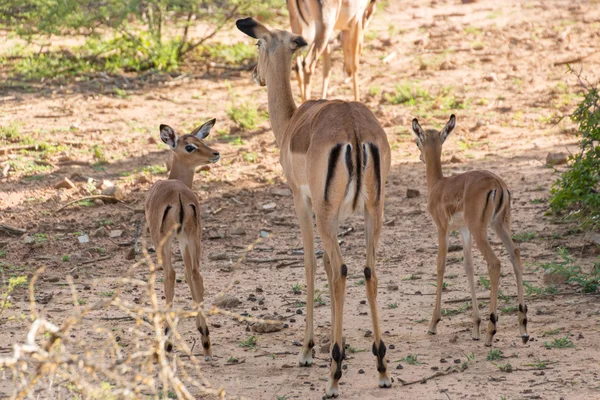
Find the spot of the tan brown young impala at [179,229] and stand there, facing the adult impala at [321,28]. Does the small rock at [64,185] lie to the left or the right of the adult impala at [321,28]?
left

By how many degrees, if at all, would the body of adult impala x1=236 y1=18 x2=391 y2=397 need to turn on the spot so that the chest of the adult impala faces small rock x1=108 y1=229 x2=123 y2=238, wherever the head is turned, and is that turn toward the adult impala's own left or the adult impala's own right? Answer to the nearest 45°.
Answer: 0° — it already faces it

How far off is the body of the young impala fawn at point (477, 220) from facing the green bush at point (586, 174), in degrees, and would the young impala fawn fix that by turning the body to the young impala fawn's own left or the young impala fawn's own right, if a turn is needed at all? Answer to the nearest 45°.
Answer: approximately 90° to the young impala fawn's own right

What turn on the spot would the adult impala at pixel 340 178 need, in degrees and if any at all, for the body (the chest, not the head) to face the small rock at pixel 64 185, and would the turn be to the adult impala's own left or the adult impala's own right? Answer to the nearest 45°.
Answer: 0° — it already faces it

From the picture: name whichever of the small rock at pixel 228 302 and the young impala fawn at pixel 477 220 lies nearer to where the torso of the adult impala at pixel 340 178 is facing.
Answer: the small rock

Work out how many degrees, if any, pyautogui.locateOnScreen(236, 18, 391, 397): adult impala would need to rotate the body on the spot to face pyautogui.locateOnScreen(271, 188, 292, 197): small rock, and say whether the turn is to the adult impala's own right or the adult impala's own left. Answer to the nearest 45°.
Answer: approximately 45° to the adult impala's own right

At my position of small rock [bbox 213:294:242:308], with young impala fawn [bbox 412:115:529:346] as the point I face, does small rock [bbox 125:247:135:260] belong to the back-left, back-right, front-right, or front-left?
back-left

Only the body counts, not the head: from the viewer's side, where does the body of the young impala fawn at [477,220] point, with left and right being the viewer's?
facing away from the viewer and to the left of the viewer

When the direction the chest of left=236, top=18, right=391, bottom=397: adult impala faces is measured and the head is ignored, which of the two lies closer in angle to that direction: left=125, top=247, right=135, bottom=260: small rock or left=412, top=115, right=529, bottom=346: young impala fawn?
the small rock

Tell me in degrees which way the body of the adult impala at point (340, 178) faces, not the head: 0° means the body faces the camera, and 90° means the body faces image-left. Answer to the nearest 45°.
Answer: approximately 135°

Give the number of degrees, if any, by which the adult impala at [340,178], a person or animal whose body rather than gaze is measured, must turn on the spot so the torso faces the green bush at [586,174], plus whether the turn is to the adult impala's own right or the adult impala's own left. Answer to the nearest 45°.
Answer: approximately 90° to the adult impala's own right
